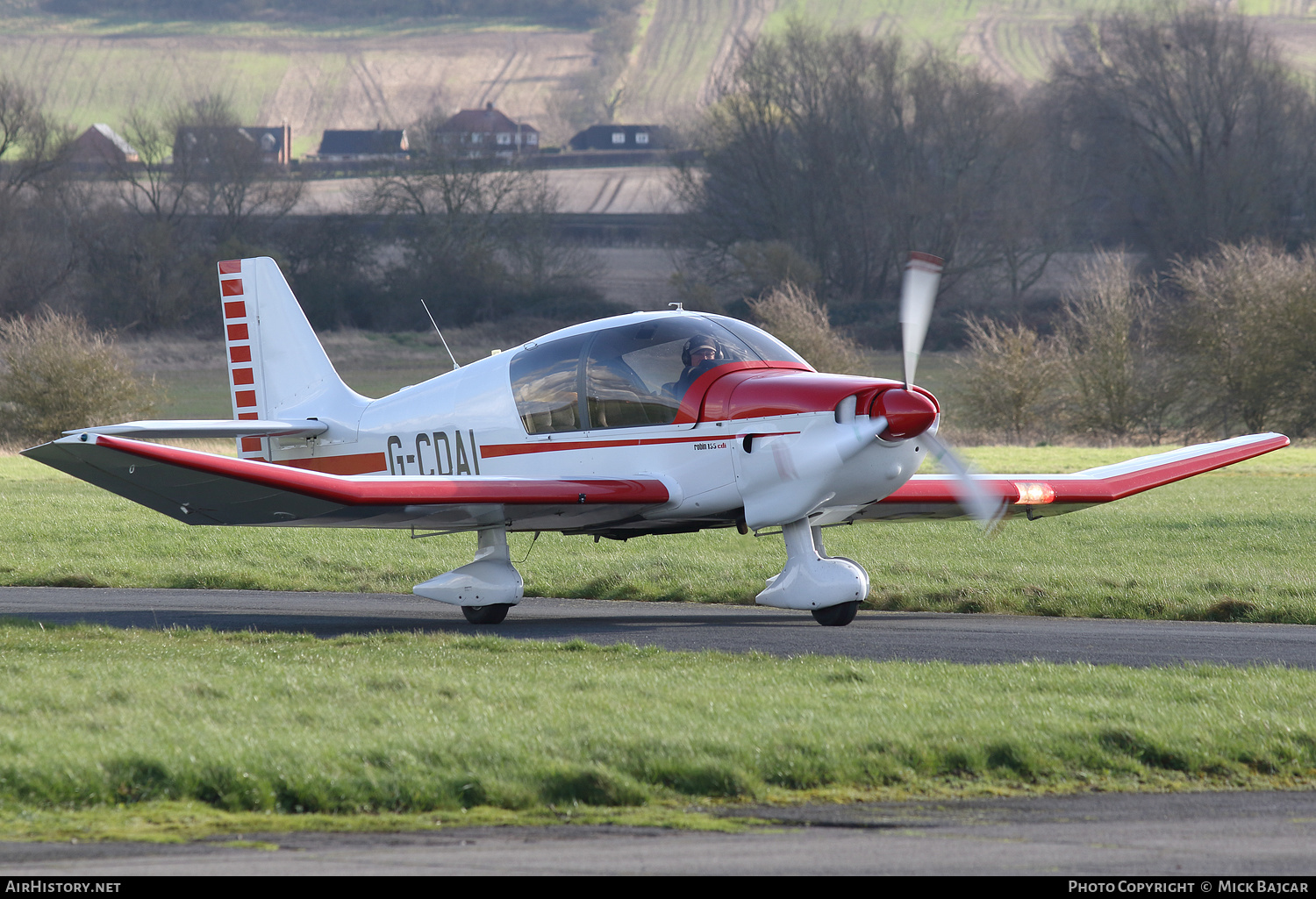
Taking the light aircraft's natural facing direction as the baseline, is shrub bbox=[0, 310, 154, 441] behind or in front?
behind

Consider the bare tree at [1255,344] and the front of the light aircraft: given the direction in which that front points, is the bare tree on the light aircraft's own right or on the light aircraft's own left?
on the light aircraft's own left

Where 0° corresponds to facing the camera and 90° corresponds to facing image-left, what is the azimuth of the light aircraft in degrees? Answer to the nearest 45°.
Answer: approximately 315°

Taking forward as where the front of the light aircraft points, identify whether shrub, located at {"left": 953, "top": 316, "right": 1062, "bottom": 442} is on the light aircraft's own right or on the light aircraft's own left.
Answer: on the light aircraft's own left

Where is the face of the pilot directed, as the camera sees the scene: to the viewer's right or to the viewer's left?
to the viewer's right

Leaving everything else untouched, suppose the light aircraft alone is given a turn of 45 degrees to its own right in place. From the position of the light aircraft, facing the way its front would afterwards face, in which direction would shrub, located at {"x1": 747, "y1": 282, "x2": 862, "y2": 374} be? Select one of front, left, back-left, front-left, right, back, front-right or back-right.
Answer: back
